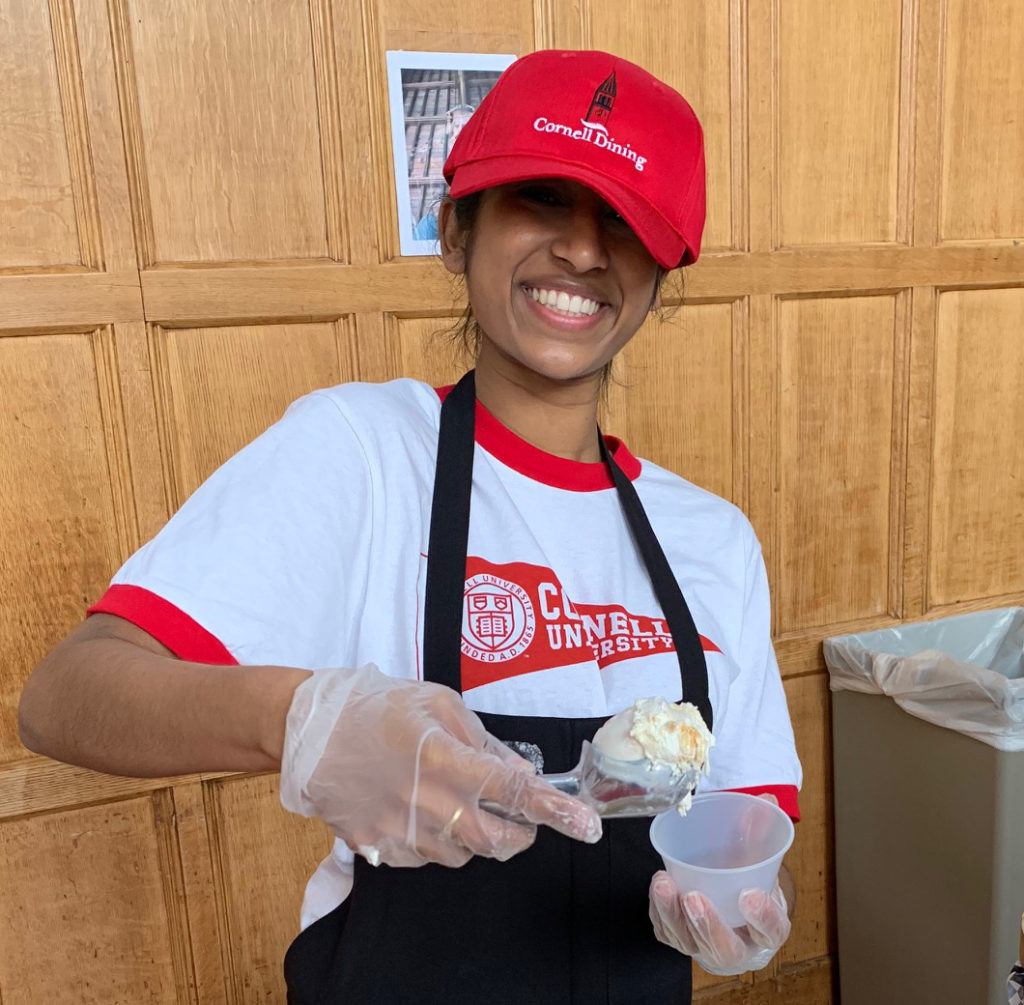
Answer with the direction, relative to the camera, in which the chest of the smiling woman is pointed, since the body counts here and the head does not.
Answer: toward the camera

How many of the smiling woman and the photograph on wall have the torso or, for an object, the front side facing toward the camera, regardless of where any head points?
2

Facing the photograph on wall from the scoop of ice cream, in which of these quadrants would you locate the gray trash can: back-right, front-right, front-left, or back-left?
front-right

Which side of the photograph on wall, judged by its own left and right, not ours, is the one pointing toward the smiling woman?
front

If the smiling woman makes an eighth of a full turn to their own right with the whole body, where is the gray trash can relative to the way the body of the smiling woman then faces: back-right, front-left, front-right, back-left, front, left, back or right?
back

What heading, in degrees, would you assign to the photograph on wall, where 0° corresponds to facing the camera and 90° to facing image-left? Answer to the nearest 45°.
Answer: approximately 0°

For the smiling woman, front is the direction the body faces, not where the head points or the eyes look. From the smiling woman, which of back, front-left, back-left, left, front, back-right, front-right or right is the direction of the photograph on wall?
back

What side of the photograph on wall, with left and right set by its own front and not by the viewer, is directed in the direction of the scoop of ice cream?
front
